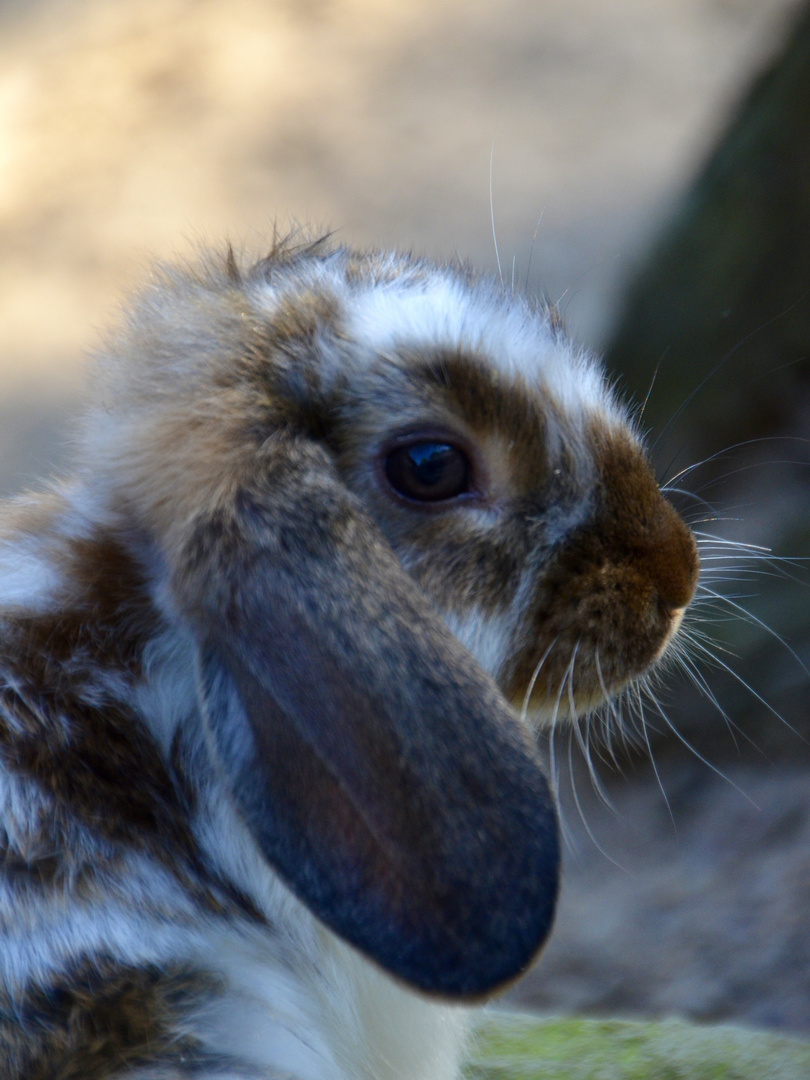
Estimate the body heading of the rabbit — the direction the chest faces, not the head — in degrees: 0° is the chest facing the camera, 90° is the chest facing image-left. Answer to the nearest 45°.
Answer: approximately 270°
